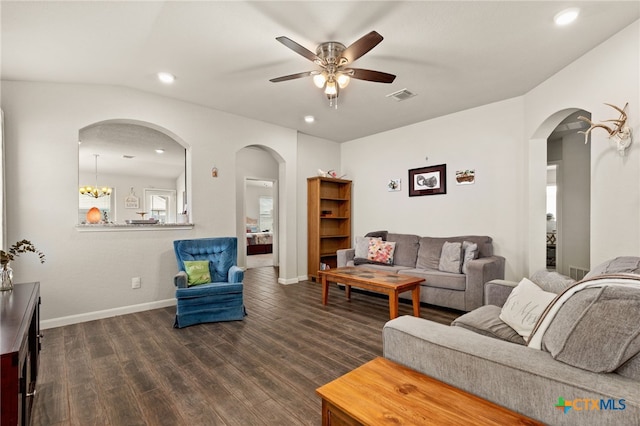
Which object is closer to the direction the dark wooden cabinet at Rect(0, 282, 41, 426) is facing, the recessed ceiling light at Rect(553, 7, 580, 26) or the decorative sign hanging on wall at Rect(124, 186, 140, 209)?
the recessed ceiling light

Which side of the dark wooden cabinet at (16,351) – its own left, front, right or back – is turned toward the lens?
right

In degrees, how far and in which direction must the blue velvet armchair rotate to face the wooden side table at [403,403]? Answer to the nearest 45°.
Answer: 0° — it already faces it

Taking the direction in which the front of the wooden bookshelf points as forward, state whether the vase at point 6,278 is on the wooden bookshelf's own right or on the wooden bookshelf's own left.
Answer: on the wooden bookshelf's own right

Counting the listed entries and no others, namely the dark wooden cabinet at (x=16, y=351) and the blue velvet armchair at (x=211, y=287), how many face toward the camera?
1
